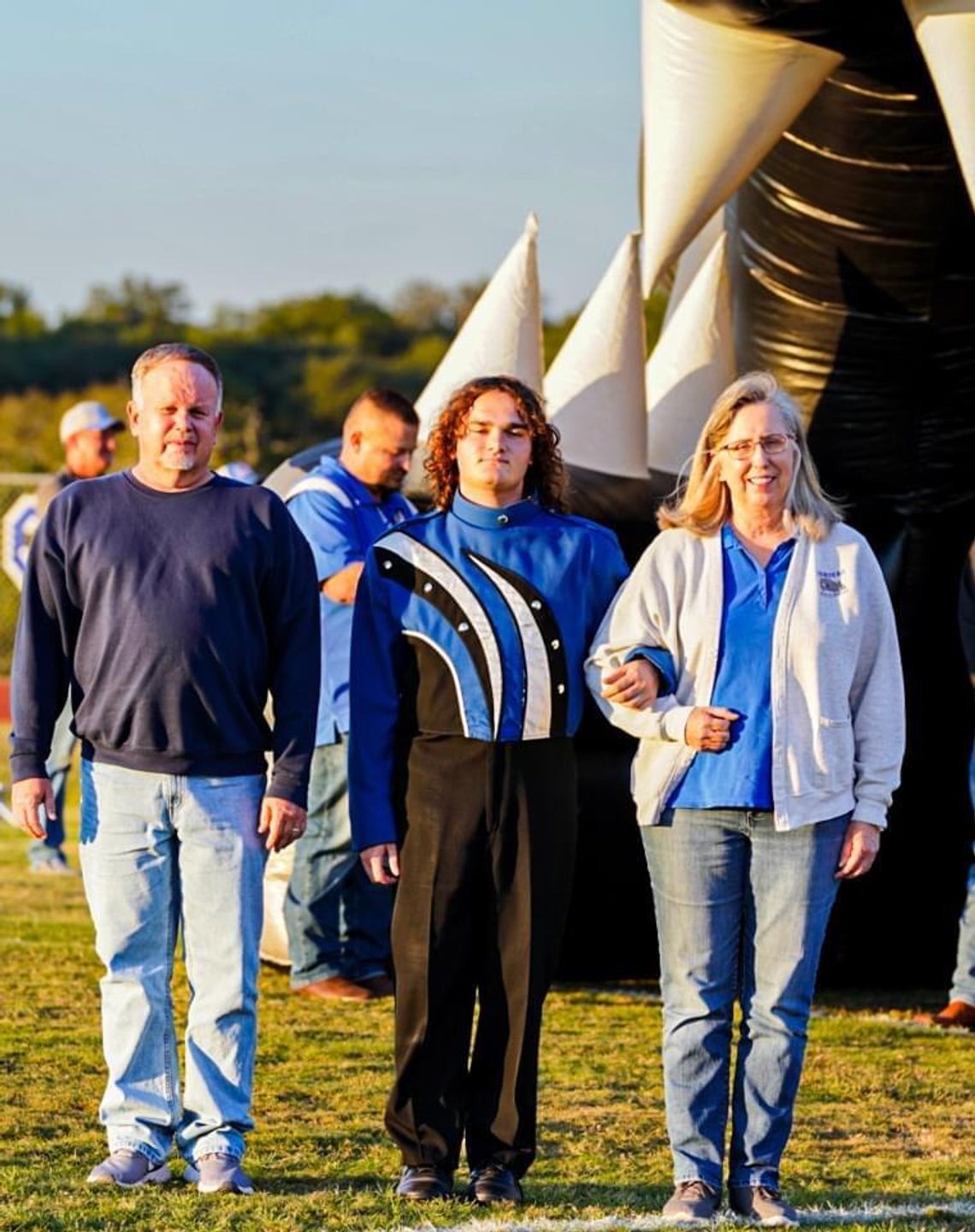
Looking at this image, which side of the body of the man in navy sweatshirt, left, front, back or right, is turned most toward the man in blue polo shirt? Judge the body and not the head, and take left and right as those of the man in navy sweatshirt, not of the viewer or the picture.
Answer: back

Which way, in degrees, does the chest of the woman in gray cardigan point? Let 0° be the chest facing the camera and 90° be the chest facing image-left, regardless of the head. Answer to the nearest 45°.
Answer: approximately 0°

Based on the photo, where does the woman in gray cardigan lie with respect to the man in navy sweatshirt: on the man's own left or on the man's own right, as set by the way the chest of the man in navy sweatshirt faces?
on the man's own left

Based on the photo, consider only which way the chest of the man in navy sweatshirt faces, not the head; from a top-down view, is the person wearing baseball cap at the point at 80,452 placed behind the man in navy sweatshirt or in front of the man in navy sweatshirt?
behind

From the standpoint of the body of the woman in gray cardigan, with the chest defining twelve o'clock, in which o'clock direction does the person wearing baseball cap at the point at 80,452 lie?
The person wearing baseball cap is roughly at 5 o'clock from the woman in gray cardigan.

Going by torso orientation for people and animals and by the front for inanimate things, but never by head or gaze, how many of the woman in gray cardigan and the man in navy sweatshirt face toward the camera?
2

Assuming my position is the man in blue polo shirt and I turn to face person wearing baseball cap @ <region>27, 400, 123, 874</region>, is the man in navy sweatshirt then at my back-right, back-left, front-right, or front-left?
back-left

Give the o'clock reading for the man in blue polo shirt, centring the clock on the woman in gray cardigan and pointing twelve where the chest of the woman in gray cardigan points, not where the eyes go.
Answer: The man in blue polo shirt is roughly at 5 o'clock from the woman in gray cardigan.
